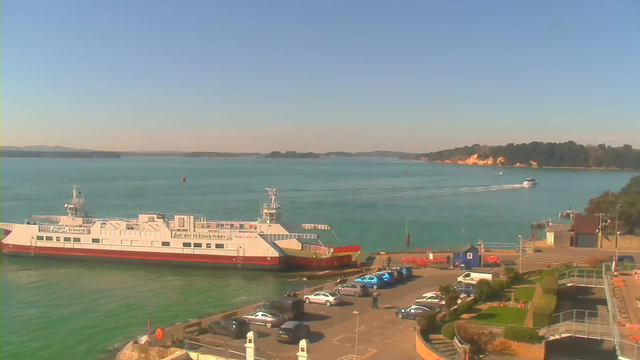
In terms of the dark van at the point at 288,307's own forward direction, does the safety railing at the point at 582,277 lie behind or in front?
behind

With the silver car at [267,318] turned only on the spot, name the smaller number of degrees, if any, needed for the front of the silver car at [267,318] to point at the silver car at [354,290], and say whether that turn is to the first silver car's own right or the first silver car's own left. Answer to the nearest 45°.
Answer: approximately 90° to the first silver car's own right

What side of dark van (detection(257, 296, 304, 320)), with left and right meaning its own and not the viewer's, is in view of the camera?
left

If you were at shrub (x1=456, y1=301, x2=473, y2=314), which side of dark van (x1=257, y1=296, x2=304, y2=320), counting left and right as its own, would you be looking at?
back

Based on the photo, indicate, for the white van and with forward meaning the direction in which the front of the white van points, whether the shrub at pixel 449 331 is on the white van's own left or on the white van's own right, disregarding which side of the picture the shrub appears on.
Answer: on the white van's own left

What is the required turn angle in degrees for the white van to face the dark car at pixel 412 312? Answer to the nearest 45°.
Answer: approximately 90° to its left

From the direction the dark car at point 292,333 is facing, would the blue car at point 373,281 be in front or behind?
in front

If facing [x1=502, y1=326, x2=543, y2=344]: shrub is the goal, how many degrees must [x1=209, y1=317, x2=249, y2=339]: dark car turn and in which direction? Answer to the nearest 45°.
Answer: approximately 135° to its left

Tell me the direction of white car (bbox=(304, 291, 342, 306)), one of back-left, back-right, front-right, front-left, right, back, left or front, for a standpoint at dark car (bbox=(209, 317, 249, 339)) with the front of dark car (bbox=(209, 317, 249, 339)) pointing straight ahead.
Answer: back-right

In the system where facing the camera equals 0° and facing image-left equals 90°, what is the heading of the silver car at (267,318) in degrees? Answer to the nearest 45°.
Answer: approximately 135°

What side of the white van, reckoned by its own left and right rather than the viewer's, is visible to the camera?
left
